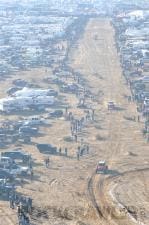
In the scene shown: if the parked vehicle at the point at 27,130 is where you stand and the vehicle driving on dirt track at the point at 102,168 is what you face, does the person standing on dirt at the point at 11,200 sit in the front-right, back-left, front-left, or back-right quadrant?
front-right

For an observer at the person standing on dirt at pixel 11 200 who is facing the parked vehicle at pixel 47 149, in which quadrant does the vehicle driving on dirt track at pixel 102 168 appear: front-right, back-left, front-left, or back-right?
front-right

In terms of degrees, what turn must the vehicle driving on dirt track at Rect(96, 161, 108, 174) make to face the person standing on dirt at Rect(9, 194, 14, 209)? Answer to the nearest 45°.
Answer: approximately 45° to its right

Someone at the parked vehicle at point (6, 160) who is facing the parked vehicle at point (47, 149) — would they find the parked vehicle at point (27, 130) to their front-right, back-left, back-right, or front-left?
front-left

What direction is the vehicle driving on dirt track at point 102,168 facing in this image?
toward the camera

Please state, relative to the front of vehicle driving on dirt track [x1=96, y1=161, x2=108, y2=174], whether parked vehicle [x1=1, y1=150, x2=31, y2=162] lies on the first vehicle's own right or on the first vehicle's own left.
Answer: on the first vehicle's own right

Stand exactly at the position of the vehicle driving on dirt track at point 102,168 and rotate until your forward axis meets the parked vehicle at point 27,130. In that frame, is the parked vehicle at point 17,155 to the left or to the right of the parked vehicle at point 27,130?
left

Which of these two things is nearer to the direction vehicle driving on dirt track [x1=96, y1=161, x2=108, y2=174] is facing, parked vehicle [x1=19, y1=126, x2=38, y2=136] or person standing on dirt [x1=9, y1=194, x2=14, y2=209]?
the person standing on dirt

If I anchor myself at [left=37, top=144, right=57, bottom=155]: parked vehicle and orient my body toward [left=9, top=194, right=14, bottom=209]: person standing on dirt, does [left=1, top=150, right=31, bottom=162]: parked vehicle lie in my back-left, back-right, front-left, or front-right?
front-right

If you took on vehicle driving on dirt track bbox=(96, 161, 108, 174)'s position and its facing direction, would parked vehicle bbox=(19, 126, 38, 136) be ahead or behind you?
behind

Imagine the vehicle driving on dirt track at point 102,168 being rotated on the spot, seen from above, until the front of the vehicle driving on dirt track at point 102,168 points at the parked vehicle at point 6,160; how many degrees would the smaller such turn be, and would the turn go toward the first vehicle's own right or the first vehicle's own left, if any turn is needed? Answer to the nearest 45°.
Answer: approximately 90° to the first vehicle's own right
